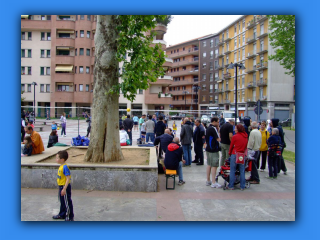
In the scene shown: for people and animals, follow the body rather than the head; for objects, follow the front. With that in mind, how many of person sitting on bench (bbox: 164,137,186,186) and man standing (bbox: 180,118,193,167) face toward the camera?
0

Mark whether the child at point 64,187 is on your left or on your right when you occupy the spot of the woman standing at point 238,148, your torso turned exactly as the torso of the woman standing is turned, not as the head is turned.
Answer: on your left

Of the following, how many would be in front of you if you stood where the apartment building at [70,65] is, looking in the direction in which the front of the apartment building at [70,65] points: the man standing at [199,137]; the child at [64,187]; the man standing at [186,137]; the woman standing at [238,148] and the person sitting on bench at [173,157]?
5

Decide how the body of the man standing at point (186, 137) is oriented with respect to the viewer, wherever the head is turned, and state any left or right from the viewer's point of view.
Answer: facing away from the viewer

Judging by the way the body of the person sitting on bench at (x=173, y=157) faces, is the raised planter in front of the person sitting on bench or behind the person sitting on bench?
behind

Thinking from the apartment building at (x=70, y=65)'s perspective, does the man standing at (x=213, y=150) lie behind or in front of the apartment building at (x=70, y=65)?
in front

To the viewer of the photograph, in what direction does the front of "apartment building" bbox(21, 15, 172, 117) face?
facing the viewer
